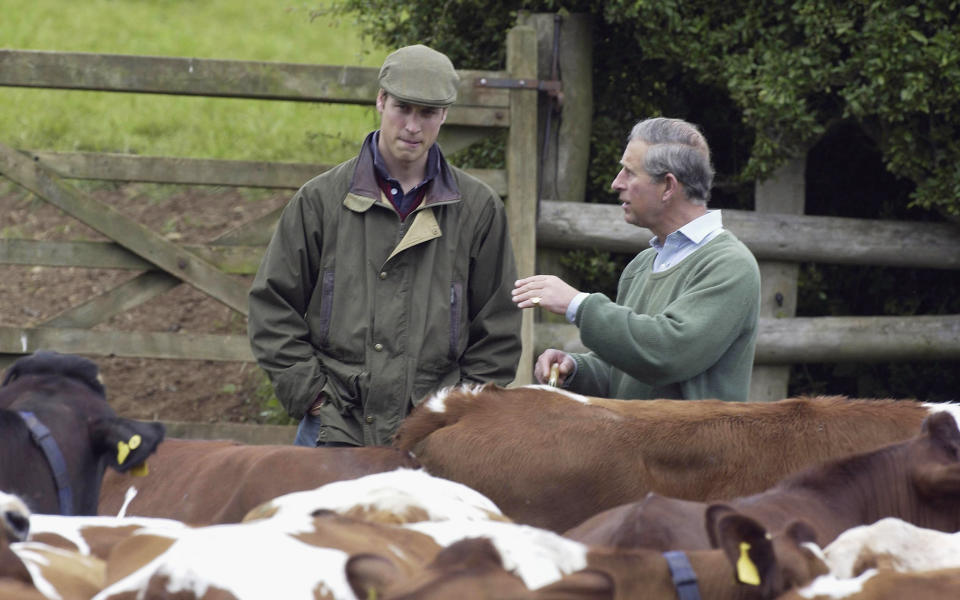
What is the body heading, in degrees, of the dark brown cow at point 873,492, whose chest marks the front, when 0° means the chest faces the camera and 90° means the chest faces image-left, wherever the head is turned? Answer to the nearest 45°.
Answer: approximately 270°

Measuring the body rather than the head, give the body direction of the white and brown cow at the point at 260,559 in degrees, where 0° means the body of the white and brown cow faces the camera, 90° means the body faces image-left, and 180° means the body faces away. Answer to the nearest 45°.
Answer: approximately 270°

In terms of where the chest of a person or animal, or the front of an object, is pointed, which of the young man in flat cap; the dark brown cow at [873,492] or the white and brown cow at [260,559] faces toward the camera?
the young man in flat cap

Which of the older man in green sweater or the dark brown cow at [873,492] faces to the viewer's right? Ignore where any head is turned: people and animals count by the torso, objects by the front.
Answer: the dark brown cow

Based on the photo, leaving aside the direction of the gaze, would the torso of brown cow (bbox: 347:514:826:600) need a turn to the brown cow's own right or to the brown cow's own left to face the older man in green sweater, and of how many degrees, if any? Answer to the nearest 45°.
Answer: approximately 90° to the brown cow's own left

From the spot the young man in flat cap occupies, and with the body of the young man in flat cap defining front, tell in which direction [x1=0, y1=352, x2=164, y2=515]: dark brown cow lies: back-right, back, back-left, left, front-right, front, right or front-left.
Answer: front-right

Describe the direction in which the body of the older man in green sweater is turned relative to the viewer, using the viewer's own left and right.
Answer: facing the viewer and to the left of the viewer

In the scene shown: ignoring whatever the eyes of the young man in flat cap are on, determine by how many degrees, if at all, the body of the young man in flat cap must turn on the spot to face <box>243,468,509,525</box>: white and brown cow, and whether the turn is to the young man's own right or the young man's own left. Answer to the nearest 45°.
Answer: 0° — they already face it

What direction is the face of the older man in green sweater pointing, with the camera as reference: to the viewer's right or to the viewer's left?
to the viewer's left

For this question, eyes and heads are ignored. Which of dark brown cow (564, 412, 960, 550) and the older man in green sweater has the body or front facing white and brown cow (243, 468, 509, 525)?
the older man in green sweater

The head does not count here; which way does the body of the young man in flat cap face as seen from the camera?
toward the camera

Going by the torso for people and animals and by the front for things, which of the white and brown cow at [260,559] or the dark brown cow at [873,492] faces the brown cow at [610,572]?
the white and brown cow
